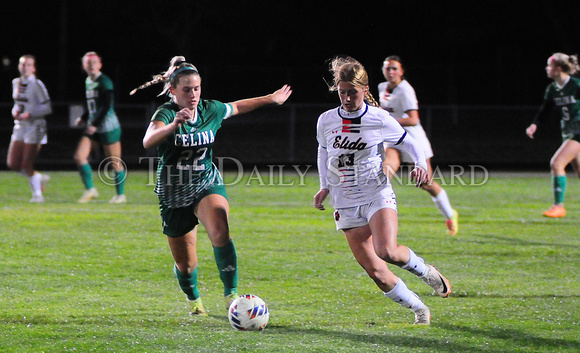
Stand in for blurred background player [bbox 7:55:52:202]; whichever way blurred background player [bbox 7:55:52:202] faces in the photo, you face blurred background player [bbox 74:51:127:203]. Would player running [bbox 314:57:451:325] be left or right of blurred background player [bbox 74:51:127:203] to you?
right

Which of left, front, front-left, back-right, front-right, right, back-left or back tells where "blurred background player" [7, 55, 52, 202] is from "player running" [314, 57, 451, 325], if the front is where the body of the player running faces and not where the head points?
back-right

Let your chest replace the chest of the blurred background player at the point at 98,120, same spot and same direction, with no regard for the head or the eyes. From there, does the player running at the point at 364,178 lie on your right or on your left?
on your left

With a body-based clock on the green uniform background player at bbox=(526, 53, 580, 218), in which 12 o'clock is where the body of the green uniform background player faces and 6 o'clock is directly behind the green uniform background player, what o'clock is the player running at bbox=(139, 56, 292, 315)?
The player running is roughly at 11 o'clock from the green uniform background player.

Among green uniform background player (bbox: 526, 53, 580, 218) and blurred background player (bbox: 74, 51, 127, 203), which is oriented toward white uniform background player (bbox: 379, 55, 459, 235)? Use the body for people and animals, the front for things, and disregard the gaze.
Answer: the green uniform background player

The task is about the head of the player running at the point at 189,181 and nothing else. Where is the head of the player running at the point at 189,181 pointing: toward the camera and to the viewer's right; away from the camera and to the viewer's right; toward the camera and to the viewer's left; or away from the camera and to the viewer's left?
toward the camera and to the viewer's right

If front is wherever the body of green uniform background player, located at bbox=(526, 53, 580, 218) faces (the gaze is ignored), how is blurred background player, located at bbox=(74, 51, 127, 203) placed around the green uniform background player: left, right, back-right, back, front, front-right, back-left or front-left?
front-right

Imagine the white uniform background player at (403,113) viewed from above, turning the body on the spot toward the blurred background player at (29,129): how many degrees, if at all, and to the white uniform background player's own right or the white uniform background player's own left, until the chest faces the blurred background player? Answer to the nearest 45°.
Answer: approximately 45° to the white uniform background player's own right

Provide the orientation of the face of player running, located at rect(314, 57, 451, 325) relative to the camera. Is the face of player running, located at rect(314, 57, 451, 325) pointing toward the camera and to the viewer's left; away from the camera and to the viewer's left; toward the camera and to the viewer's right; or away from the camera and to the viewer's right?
toward the camera and to the viewer's left

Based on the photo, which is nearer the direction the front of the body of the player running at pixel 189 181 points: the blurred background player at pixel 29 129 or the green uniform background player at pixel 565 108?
the green uniform background player

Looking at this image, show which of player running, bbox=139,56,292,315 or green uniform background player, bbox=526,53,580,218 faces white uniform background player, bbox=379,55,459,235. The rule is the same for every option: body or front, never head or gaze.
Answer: the green uniform background player

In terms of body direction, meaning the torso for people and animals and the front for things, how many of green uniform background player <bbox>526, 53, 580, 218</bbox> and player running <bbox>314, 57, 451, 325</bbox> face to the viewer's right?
0
